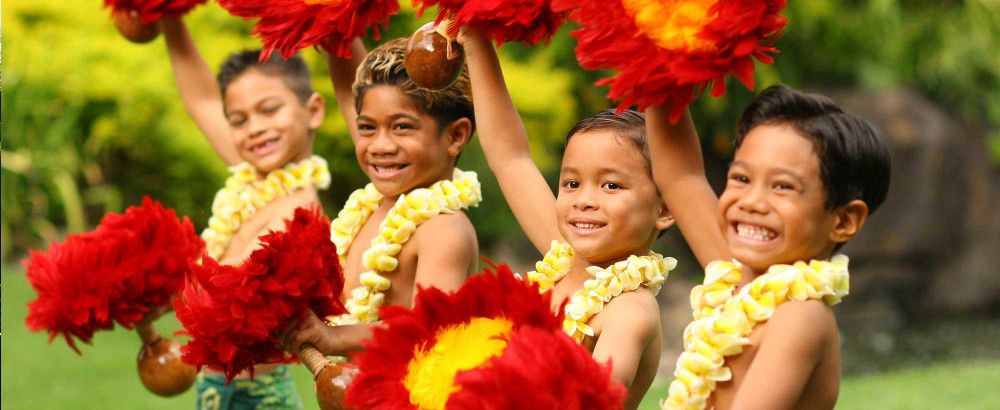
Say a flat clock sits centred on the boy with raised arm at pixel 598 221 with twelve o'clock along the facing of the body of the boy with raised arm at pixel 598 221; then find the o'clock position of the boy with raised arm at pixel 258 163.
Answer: the boy with raised arm at pixel 258 163 is roughly at 3 o'clock from the boy with raised arm at pixel 598 221.

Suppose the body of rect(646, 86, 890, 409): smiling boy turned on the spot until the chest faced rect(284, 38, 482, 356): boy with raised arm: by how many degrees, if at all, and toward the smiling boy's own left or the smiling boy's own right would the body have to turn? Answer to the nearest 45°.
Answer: approximately 90° to the smiling boy's own right

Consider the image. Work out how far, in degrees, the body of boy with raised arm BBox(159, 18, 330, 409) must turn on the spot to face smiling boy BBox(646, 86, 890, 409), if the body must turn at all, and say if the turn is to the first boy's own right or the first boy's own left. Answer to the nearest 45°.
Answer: approximately 90° to the first boy's own left

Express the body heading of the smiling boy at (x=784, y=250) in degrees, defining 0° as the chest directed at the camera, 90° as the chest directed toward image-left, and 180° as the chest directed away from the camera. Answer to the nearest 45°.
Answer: approximately 45°
